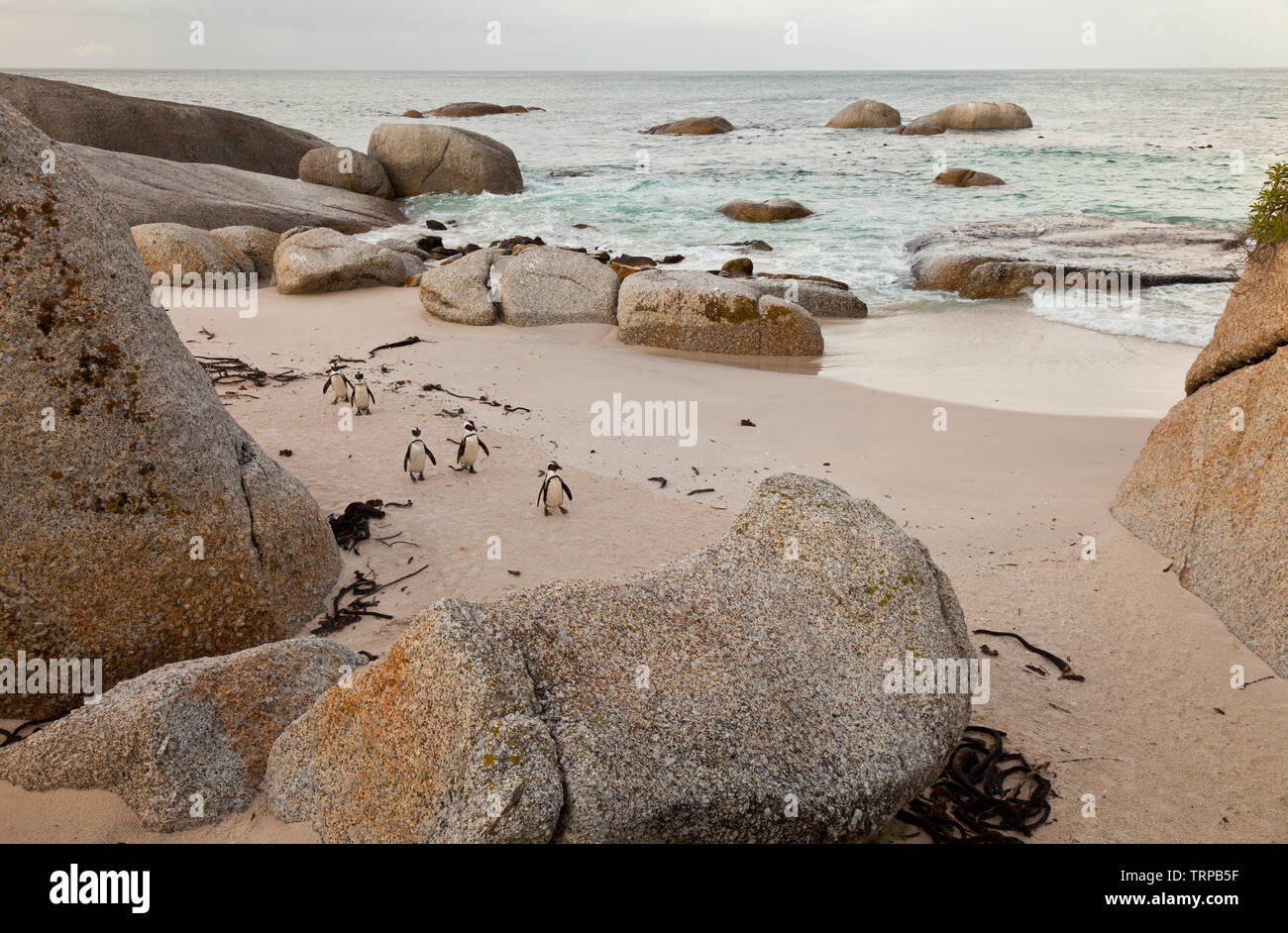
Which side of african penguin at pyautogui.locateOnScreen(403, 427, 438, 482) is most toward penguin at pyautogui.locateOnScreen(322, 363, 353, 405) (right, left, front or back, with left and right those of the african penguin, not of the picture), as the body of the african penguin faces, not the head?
back

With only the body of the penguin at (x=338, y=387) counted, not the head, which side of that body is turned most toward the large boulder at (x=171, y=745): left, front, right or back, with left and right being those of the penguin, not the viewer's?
front

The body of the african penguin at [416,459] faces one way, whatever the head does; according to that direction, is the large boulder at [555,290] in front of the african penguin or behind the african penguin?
behind

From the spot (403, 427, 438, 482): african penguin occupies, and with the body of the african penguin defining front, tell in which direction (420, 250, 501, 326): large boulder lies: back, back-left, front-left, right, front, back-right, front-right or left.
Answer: back

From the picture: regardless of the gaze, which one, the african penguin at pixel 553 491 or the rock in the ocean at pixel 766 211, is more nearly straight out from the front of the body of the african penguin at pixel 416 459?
the african penguin

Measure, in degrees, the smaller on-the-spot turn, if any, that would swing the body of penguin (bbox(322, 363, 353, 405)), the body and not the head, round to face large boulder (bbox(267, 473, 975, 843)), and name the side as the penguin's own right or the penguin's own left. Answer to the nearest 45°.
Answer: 0° — it already faces it

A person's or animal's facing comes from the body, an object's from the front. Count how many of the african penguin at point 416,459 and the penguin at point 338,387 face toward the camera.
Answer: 2

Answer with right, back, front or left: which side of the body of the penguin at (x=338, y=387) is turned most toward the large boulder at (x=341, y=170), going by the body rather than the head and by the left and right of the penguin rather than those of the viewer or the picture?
back

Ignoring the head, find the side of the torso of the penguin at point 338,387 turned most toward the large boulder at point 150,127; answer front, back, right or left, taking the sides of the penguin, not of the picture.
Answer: back

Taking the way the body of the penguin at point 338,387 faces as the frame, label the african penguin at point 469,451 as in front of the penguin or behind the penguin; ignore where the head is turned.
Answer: in front

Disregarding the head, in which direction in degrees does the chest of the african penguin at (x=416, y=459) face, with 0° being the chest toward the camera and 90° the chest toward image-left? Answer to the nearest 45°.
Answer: approximately 0°

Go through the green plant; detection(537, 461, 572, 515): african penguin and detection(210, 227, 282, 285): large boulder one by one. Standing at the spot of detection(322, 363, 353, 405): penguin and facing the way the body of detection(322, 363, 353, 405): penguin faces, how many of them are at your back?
1
